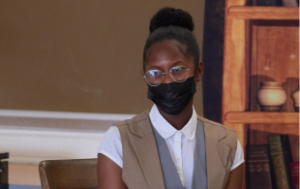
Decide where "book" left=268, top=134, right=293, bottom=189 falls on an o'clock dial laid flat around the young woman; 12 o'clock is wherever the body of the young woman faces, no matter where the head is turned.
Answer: The book is roughly at 7 o'clock from the young woman.

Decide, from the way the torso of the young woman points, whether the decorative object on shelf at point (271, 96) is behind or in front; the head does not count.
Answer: behind

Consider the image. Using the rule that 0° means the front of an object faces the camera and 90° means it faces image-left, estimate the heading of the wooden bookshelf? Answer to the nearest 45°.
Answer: approximately 0°

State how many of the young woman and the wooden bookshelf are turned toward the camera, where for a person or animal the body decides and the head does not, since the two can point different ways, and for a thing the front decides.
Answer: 2

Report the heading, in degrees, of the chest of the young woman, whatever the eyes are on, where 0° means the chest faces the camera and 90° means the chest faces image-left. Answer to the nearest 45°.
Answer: approximately 0°

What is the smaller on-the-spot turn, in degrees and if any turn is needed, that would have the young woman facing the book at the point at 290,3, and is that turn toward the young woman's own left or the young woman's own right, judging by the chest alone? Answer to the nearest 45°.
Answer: approximately 135° to the young woman's own left
